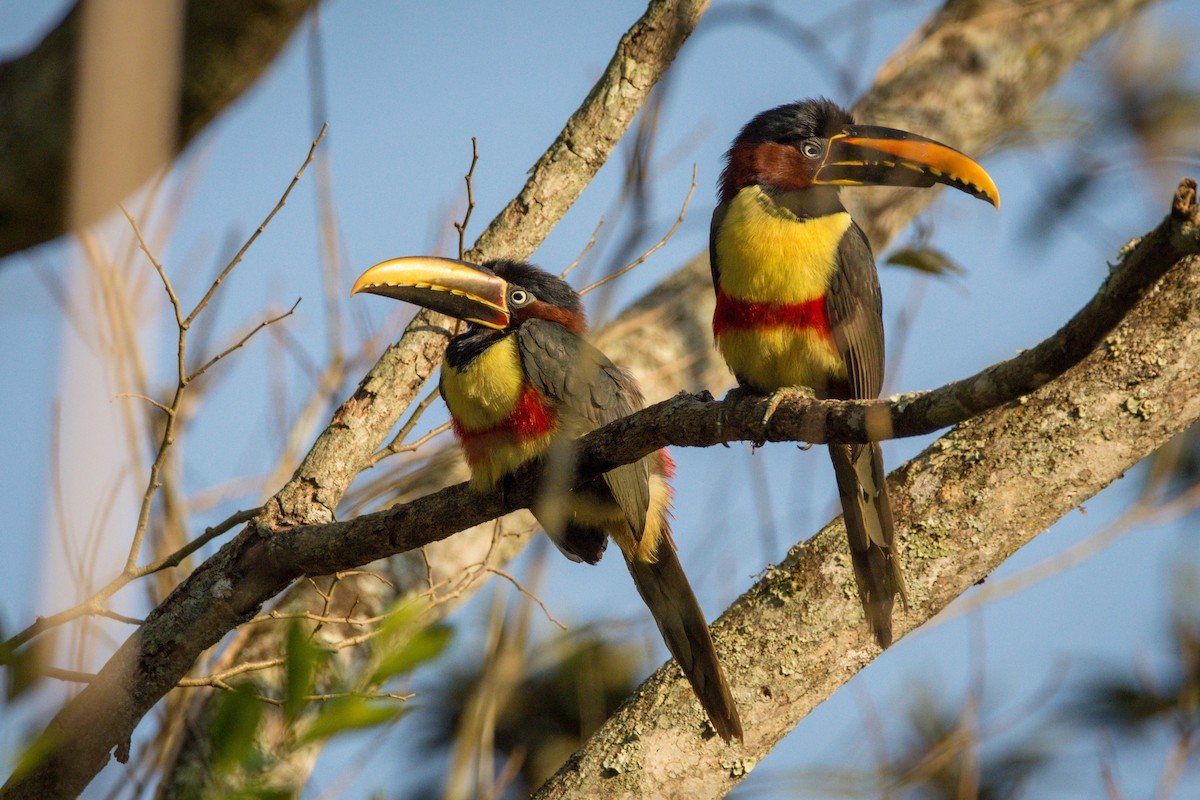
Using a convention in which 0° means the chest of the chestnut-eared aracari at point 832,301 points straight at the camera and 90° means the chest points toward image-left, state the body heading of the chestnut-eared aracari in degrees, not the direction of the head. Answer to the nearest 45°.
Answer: approximately 45°

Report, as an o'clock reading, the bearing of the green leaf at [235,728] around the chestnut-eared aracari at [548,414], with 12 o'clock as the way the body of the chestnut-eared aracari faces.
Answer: The green leaf is roughly at 11 o'clock from the chestnut-eared aracari.

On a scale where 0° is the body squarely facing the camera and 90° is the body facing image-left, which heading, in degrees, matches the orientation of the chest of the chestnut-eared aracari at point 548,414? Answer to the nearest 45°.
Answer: approximately 45°

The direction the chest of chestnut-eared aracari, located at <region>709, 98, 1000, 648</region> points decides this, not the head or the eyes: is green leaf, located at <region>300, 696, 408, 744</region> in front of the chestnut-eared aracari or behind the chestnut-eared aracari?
in front

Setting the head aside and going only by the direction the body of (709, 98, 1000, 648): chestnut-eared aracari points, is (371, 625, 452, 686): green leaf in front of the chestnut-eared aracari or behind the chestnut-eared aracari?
in front

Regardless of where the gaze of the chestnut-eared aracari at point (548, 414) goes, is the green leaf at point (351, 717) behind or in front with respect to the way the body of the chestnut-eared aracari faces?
in front
